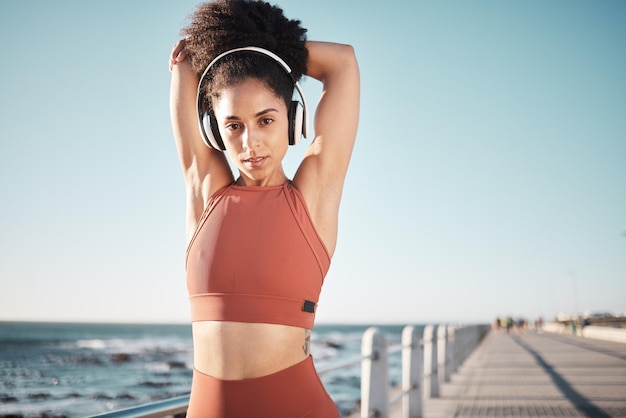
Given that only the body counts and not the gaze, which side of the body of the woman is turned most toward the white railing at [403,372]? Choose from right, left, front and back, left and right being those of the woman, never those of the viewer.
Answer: back

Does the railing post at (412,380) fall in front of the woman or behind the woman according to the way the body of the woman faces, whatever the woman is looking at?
behind

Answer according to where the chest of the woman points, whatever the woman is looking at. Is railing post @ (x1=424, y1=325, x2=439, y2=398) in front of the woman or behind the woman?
behind

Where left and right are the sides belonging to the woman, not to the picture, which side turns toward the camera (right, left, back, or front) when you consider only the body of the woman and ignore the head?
front

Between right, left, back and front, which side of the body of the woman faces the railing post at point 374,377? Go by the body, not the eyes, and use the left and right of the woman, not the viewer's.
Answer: back
